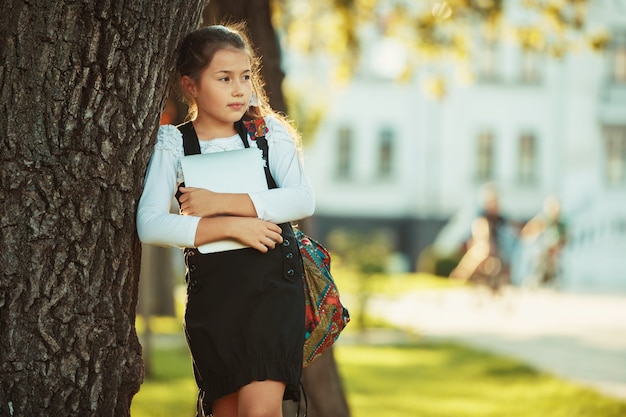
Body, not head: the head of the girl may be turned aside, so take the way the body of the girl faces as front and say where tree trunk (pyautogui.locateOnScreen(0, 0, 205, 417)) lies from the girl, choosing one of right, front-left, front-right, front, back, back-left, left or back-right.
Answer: right

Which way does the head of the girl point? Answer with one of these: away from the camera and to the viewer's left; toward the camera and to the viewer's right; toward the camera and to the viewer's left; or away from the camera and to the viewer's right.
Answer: toward the camera and to the viewer's right

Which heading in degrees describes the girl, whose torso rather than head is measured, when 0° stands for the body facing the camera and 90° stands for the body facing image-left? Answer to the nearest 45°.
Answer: approximately 0°

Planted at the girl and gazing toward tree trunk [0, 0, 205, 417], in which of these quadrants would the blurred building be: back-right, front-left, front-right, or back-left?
back-right

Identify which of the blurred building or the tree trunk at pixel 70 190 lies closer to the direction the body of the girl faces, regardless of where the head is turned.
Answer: the tree trunk

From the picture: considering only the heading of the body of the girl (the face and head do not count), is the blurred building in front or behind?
behind
